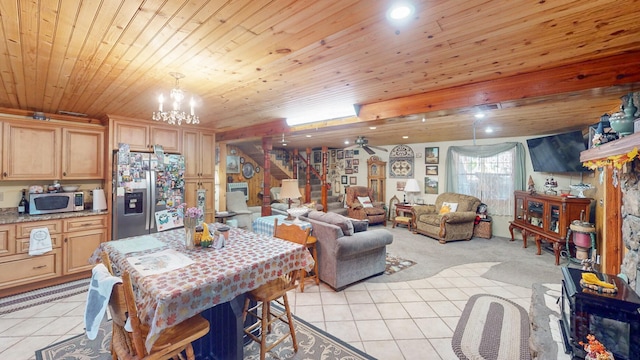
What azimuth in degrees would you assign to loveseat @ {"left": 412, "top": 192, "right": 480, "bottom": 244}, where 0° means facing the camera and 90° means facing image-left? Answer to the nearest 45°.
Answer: approximately 45°

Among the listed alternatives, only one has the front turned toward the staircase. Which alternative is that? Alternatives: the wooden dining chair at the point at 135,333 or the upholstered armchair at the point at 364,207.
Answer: the wooden dining chair

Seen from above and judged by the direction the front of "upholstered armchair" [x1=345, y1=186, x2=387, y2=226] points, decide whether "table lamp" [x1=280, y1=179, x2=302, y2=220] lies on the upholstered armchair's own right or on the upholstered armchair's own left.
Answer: on the upholstered armchair's own right

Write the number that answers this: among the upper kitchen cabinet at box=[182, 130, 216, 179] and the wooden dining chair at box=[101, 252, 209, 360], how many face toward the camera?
1

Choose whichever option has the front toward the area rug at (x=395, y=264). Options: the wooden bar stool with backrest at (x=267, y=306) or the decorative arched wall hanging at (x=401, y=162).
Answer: the decorative arched wall hanging

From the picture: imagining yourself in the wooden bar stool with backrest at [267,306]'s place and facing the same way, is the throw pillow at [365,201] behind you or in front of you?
behind
